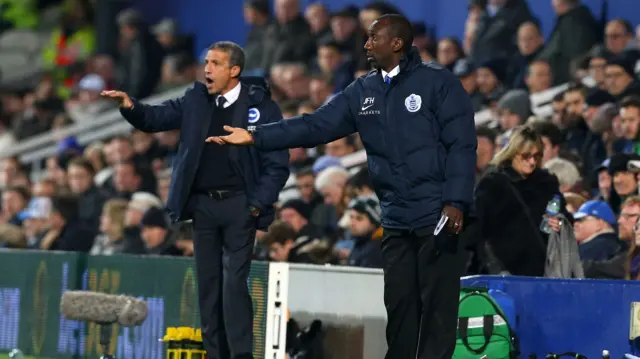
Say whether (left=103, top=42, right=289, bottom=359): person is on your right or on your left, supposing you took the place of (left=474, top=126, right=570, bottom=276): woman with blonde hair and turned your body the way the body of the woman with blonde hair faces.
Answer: on your right

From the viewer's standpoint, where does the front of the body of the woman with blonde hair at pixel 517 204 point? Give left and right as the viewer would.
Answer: facing the viewer and to the right of the viewer

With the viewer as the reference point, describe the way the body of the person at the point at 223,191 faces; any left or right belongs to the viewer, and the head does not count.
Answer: facing the viewer and to the left of the viewer

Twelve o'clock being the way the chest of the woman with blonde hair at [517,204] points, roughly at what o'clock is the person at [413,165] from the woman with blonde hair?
The person is roughly at 2 o'clock from the woman with blonde hair.

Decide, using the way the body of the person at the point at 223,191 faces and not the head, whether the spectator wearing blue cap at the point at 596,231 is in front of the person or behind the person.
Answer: behind

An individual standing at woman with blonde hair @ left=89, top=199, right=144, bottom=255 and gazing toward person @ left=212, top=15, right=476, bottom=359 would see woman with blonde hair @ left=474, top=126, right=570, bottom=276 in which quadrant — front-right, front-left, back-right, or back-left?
front-left

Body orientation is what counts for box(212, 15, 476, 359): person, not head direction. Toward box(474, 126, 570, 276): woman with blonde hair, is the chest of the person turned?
no

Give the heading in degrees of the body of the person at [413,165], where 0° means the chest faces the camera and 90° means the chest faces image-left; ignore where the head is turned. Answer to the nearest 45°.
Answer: approximately 45°

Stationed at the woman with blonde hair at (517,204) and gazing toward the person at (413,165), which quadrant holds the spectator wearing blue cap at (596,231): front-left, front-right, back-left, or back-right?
back-left
